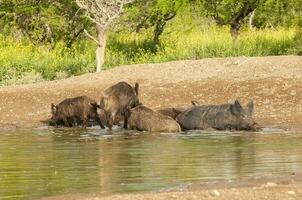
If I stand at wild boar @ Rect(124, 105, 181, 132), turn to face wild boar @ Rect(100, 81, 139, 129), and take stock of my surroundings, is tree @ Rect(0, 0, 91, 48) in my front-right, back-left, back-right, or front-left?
front-right

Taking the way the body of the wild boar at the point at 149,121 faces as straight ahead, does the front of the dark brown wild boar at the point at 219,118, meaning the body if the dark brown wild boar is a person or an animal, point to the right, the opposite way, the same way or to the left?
the opposite way

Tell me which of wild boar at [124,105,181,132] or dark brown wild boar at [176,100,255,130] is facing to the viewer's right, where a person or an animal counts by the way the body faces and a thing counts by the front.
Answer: the dark brown wild boar

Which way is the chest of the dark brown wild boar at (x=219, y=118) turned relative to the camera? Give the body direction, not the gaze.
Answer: to the viewer's right

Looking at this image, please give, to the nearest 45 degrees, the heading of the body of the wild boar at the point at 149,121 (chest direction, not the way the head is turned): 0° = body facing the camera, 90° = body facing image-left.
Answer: approximately 90°

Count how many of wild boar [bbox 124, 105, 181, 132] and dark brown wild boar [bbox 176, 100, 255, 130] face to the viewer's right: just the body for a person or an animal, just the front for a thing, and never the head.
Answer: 1

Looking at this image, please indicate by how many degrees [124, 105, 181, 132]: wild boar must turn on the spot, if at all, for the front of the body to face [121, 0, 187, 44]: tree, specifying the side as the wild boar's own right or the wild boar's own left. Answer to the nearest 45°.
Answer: approximately 90° to the wild boar's own right
